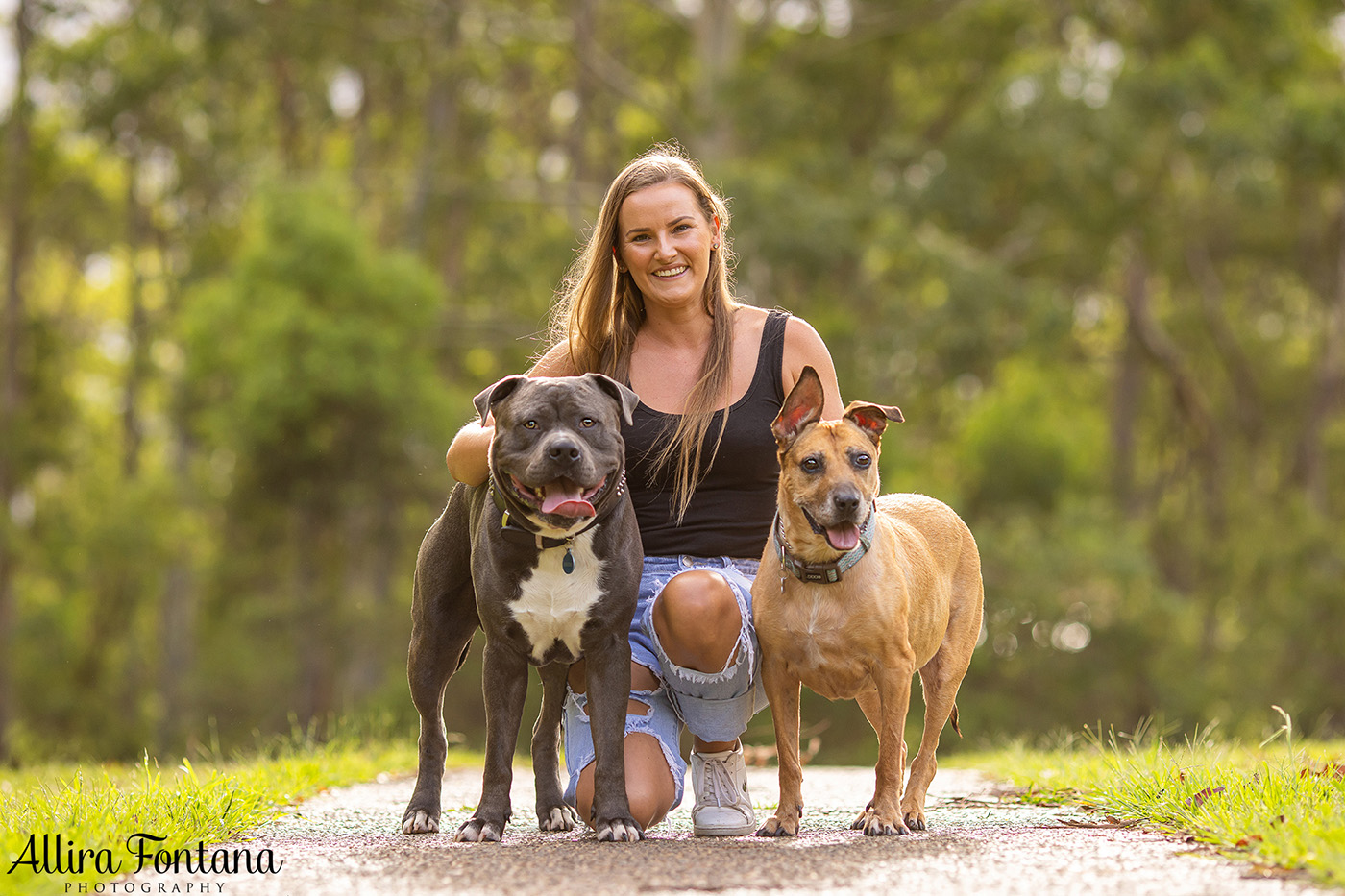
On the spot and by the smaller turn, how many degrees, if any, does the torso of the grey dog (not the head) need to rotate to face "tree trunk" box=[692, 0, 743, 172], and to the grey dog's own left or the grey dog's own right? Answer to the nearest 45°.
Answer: approximately 180°

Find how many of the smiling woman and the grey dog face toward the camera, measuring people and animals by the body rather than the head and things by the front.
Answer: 2

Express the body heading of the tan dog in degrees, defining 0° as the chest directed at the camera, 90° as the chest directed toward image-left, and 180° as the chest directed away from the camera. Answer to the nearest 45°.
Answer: approximately 45°

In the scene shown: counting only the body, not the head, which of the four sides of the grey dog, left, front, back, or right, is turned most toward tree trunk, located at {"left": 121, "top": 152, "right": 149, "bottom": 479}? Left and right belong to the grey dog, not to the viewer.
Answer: back

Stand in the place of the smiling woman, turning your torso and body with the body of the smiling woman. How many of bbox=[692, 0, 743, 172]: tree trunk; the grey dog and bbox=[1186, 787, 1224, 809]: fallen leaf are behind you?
1

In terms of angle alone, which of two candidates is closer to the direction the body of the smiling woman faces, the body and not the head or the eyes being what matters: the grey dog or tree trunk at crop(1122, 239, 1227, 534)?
the grey dog

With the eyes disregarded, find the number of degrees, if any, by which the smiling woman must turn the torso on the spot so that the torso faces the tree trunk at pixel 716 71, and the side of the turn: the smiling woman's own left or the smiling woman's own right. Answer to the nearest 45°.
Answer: approximately 180°

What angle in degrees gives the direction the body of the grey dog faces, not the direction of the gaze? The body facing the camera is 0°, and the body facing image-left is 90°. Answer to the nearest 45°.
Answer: approximately 0°
